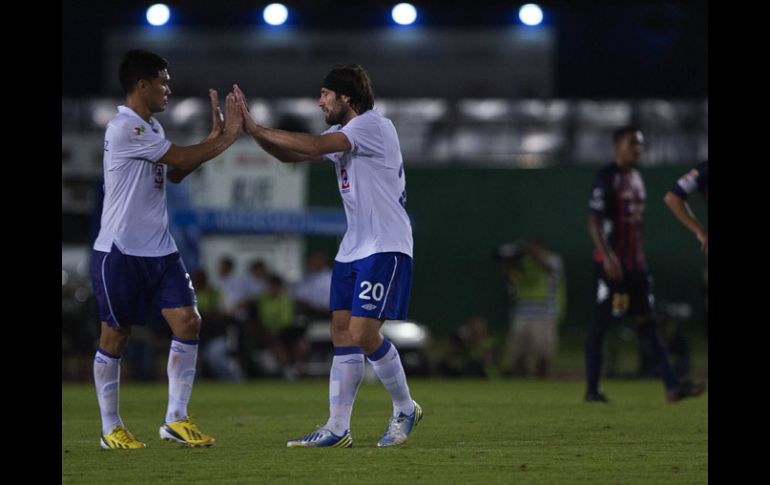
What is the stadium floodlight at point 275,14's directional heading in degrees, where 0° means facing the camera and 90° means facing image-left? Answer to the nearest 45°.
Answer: approximately 0°

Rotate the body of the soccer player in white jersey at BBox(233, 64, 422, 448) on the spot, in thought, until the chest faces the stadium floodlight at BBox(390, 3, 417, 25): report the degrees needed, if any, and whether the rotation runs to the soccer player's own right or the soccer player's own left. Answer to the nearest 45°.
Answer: approximately 90° to the soccer player's own right

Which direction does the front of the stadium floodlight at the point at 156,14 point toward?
toward the camera

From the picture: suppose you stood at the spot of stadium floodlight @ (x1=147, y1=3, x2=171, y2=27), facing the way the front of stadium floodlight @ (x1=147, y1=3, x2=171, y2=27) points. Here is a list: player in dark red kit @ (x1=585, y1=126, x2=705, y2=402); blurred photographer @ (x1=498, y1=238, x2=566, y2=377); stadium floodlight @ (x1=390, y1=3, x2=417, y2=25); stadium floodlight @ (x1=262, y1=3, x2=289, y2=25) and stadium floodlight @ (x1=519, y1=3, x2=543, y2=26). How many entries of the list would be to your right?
0

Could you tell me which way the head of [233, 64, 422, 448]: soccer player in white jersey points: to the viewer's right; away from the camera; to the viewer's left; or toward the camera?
to the viewer's left

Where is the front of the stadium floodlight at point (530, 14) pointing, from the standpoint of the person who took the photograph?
facing the viewer

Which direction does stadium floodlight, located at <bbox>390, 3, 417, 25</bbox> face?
toward the camera

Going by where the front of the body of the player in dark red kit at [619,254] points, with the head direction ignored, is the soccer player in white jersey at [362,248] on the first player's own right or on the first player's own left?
on the first player's own right

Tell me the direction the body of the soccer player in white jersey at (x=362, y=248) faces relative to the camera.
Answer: to the viewer's left

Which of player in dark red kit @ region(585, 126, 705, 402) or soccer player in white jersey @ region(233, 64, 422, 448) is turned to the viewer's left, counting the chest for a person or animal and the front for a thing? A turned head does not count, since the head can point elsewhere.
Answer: the soccer player in white jersey

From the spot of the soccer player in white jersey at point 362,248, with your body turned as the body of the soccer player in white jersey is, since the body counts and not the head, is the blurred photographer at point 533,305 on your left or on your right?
on your right

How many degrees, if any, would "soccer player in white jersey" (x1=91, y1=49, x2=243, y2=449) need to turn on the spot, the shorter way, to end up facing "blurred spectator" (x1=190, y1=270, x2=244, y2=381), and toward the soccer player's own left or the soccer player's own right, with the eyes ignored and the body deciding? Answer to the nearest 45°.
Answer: approximately 90° to the soccer player's own left

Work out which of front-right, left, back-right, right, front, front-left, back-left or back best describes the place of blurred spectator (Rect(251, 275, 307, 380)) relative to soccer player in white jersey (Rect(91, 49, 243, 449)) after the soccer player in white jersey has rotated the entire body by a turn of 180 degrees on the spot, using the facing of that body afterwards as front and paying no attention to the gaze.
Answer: right

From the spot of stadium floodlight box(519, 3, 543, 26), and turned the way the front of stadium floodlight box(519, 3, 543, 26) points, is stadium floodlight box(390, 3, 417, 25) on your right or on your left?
on your right

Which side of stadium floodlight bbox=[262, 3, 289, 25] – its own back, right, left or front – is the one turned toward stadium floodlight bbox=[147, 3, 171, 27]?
right

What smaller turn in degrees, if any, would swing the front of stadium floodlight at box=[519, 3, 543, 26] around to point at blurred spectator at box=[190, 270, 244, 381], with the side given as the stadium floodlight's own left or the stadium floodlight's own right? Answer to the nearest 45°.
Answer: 0° — it already faces them

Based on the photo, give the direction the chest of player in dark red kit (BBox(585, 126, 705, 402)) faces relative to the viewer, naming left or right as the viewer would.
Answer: facing the viewer and to the right of the viewer
